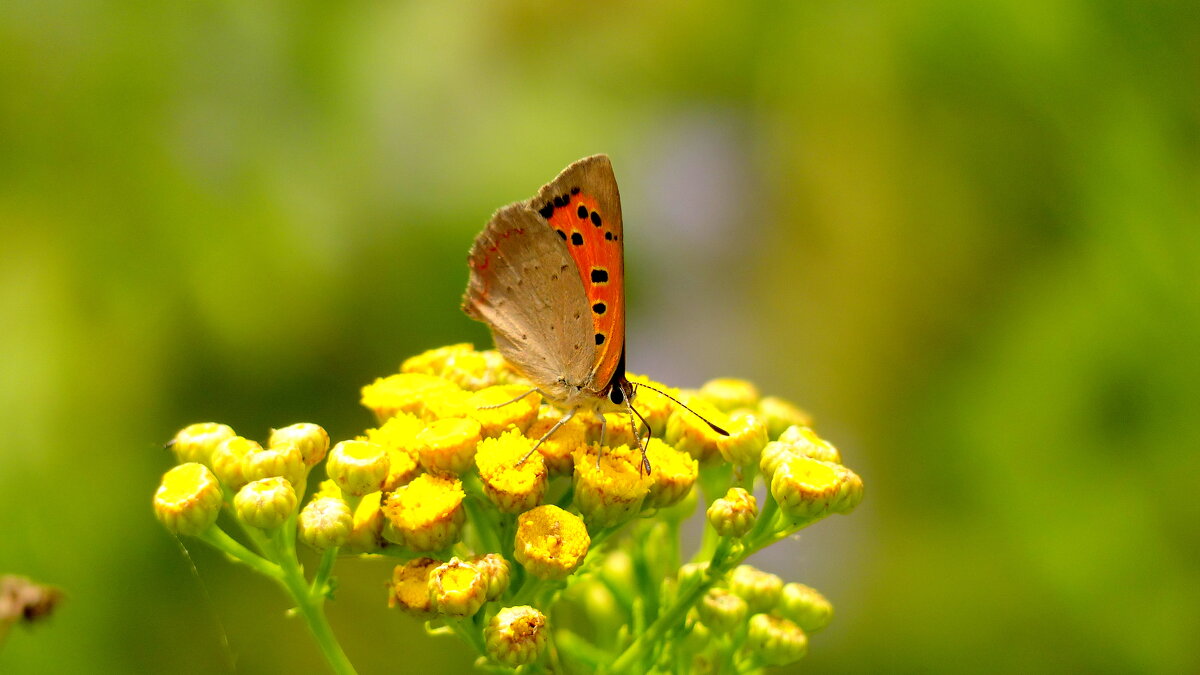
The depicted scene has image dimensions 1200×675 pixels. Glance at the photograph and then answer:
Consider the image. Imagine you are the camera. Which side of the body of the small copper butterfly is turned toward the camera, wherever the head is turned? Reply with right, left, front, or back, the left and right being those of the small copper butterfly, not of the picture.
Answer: right

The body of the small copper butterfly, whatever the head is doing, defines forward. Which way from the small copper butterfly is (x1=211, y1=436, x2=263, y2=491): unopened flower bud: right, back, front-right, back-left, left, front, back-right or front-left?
back-right
